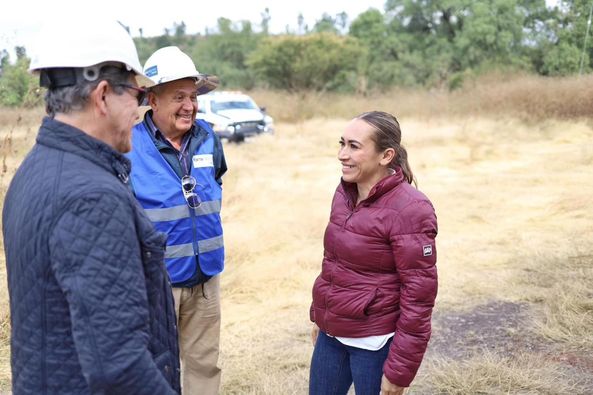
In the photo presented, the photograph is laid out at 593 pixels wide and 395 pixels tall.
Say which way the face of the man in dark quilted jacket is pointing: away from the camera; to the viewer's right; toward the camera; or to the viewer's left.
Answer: to the viewer's right

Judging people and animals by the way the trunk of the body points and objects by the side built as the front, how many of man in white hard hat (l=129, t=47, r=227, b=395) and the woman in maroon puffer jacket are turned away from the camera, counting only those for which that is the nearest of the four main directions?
0

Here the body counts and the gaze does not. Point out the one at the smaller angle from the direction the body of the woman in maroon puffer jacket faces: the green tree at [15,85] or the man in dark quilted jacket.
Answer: the man in dark quilted jacket

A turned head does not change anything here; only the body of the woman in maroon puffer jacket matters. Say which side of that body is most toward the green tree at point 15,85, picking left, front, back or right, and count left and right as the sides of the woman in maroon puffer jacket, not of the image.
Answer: right

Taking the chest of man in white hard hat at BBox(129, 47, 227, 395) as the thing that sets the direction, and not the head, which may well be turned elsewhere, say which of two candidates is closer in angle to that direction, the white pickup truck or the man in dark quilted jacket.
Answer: the man in dark quilted jacket

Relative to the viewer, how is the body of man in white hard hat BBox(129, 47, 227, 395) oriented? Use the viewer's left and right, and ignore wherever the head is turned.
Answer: facing the viewer and to the right of the viewer

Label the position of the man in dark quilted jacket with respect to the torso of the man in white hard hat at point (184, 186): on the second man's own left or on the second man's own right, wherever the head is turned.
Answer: on the second man's own right

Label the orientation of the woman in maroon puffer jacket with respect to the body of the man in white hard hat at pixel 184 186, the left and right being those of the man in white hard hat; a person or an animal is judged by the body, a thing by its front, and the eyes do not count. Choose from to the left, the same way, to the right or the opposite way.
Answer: to the right

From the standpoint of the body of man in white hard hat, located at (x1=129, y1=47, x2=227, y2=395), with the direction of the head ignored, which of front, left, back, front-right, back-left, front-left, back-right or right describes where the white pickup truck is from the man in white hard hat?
back-left
